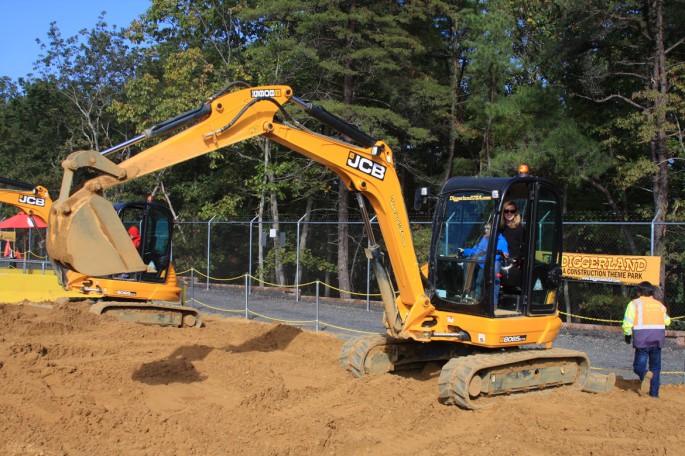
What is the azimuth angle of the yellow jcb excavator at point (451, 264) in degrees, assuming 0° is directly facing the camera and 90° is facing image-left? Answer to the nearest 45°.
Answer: approximately 45°

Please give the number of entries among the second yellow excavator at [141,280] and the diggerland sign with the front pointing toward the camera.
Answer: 1

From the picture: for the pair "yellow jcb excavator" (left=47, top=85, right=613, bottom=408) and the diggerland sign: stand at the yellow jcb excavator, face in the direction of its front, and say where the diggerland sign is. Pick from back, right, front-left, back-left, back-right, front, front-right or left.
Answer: back

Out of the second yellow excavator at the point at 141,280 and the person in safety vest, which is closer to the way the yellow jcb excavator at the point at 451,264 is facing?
the second yellow excavator

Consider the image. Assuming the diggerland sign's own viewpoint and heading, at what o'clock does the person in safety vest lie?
The person in safety vest is roughly at 12 o'clock from the diggerland sign.

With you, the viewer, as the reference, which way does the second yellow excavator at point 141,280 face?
facing to the left of the viewer

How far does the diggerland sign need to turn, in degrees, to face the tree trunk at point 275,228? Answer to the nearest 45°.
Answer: approximately 135° to its right

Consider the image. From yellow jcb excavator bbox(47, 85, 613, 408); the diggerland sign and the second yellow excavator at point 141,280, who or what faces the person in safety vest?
the diggerland sign

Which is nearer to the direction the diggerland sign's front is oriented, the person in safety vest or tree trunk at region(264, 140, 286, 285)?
the person in safety vest

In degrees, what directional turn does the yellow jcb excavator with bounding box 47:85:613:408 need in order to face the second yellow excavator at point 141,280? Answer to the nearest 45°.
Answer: approximately 90° to its right

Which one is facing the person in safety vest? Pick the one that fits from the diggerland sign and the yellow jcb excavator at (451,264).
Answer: the diggerland sign

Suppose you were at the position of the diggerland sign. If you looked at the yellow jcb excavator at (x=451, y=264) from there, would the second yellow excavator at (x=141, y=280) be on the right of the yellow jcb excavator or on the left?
right
